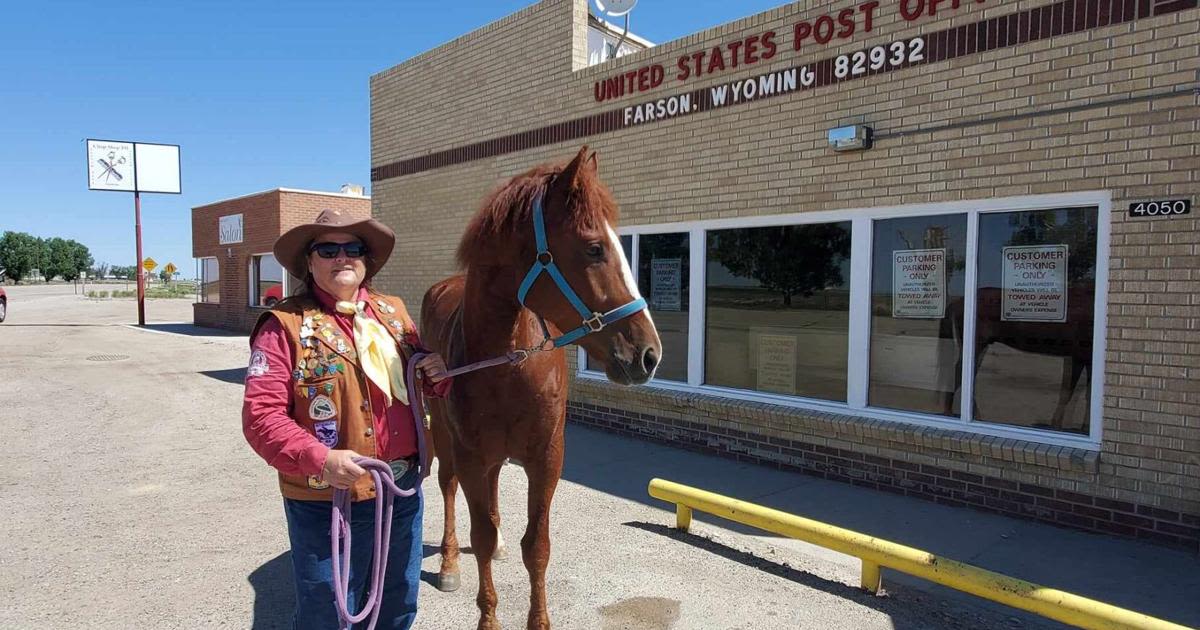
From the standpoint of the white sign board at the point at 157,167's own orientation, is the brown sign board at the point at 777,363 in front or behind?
in front

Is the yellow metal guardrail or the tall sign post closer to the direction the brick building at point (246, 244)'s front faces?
the yellow metal guardrail

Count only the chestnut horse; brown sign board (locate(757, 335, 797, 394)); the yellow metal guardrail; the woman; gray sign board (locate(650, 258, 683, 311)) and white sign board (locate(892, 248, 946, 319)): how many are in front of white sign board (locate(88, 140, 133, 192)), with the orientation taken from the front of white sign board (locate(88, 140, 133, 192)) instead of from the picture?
6

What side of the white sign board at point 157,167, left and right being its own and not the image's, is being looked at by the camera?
front

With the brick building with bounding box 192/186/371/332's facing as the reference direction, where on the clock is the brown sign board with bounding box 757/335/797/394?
The brown sign board is roughly at 10 o'clock from the brick building.

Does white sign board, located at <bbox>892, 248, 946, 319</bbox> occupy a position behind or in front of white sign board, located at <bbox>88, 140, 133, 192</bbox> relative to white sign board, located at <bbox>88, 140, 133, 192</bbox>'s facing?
in front

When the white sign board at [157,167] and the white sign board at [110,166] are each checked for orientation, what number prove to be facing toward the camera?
2

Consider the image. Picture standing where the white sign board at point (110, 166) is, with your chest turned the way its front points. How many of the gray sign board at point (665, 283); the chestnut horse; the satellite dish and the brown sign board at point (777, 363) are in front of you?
4

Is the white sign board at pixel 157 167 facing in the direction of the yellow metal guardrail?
yes

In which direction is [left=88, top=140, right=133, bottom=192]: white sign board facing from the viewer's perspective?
toward the camera

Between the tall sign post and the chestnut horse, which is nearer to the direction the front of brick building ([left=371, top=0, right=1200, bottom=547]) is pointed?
the chestnut horse

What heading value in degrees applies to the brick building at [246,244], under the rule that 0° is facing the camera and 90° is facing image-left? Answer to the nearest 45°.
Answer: approximately 45°

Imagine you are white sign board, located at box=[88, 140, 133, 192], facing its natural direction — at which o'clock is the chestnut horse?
The chestnut horse is roughly at 12 o'clock from the white sign board.

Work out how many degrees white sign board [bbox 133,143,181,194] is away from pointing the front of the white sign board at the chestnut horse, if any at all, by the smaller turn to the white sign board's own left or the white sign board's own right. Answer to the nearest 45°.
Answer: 0° — it already faces it

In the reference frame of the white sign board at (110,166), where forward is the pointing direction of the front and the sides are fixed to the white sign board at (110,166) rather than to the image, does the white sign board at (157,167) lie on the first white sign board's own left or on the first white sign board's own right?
on the first white sign board's own left
